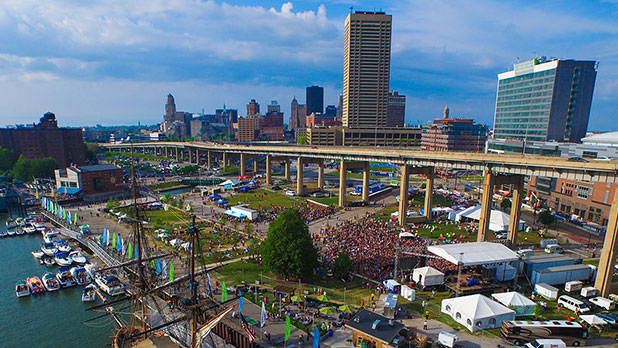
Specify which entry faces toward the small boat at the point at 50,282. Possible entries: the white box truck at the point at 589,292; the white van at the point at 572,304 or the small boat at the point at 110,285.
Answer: the small boat at the point at 110,285

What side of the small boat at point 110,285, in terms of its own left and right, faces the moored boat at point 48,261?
front

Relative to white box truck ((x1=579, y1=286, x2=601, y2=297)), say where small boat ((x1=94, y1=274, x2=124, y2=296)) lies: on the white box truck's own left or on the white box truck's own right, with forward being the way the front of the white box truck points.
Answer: on the white box truck's own right

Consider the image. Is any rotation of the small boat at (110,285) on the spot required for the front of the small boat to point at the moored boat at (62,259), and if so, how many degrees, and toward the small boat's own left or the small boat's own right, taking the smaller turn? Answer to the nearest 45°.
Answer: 0° — it already faces it
